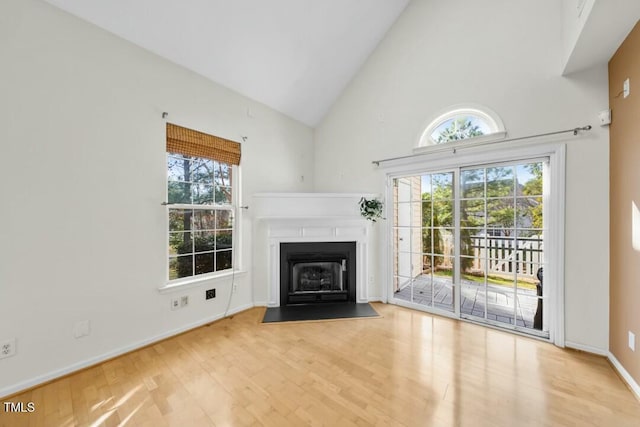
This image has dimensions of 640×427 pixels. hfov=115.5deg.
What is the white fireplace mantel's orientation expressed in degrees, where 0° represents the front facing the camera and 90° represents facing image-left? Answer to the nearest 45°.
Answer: approximately 0°

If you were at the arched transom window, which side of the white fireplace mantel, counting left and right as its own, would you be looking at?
left
